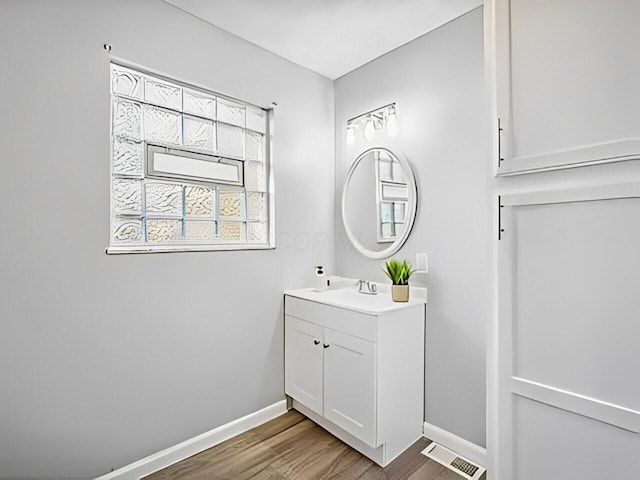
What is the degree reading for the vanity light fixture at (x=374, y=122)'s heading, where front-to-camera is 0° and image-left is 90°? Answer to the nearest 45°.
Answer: approximately 45°

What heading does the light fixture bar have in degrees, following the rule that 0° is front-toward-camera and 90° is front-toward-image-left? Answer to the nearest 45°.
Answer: approximately 45°
